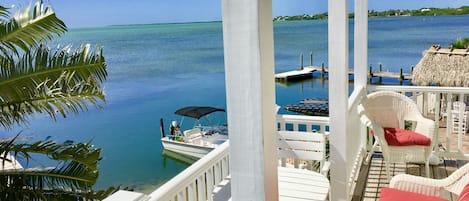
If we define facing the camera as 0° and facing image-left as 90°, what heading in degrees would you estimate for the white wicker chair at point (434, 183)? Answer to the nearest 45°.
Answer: approximately 90°

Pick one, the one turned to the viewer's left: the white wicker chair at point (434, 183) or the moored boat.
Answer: the white wicker chair

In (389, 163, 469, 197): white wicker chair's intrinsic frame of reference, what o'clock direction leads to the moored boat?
The moored boat is roughly at 2 o'clock from the white wicker chair.

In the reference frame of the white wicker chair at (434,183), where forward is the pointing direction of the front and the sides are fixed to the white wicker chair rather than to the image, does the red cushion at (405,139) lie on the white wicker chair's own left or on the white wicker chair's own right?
on the white wicker chair's own right

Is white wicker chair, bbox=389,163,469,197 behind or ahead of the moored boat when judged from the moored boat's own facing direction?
ahead

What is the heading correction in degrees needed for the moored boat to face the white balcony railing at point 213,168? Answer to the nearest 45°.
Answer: approximately 45° to its right

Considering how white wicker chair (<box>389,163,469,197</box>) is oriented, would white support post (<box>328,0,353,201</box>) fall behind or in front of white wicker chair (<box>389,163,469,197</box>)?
in front

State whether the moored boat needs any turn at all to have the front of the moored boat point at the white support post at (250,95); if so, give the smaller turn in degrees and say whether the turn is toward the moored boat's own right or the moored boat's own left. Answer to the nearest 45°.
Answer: approximately 45° to the moored boat's own right

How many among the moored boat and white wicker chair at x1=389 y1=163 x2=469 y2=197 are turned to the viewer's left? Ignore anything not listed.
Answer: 1

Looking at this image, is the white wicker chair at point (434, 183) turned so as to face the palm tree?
yes

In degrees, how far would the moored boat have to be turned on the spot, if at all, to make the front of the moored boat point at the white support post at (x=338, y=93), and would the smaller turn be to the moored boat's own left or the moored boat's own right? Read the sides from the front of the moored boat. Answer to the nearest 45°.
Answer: approximately 45° to the moored boat's own right

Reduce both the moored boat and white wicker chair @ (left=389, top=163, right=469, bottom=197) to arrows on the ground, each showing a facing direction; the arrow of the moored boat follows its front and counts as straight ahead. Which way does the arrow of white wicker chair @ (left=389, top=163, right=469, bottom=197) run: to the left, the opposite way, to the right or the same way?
the opposite way

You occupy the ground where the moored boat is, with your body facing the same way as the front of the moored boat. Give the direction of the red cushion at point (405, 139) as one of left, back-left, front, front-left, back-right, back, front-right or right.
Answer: front-right

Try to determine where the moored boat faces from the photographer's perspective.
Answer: facing the viewer and to the right of the viewer
